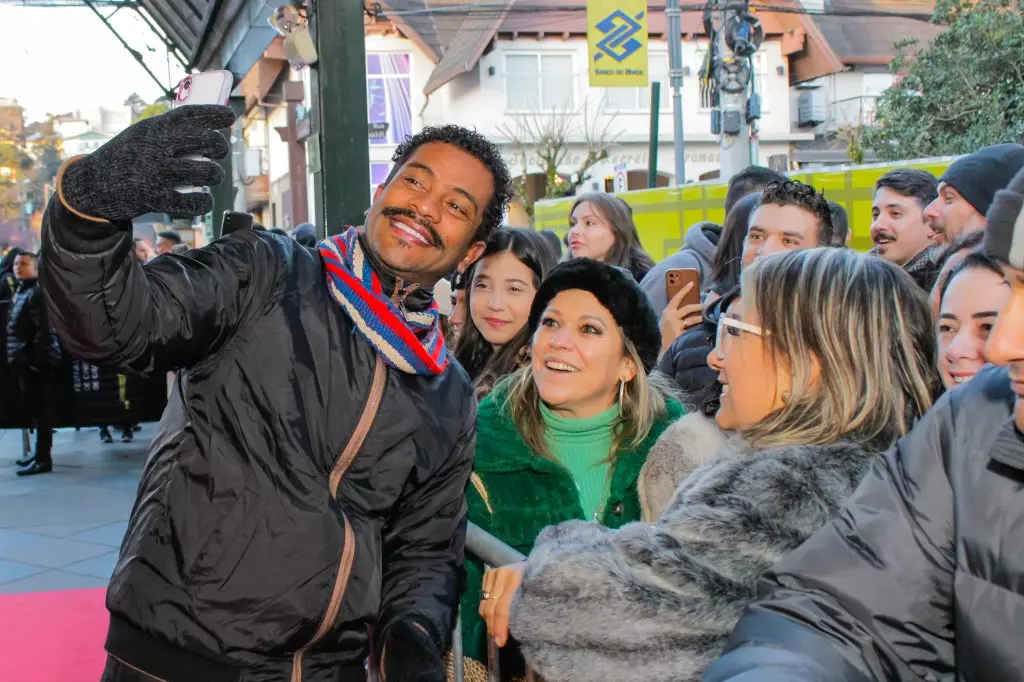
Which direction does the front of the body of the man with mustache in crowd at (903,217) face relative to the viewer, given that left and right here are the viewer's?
facing the viewer and to the left of the viewer

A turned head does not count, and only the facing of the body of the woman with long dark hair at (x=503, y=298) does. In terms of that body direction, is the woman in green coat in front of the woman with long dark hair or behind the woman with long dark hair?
in front

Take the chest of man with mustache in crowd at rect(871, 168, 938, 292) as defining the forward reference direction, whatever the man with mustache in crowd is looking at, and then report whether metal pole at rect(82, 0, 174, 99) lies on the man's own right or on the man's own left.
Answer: on the man's own right

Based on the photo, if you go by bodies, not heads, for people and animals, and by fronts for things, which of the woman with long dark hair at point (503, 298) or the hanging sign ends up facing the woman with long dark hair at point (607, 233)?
the hanging sign

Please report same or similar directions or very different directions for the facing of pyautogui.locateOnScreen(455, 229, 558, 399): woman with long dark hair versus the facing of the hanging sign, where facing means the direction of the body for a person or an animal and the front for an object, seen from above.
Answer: same or similar directions

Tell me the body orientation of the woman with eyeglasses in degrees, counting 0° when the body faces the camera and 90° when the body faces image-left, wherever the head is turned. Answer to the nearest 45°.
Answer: approximately 90°

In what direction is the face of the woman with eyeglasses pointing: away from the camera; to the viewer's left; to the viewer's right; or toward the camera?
to the viewer's left

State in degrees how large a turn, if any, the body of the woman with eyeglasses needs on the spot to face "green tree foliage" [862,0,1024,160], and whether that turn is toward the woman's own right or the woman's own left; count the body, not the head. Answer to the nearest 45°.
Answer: approximately 90° to the woman's own right

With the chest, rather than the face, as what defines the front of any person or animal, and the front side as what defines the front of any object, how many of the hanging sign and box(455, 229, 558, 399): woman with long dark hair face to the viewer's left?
0

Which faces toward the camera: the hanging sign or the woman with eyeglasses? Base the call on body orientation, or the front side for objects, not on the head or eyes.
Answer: the hanging sign

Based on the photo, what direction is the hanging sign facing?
toward the camera

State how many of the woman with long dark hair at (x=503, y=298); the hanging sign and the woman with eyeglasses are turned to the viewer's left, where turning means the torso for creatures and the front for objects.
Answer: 1

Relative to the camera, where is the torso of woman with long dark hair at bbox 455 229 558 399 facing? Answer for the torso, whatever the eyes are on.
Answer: toward the camera

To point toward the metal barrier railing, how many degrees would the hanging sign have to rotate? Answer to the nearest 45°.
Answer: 0° — it already faces it

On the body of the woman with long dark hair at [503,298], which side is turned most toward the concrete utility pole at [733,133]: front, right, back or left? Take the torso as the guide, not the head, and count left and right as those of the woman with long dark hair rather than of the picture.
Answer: back

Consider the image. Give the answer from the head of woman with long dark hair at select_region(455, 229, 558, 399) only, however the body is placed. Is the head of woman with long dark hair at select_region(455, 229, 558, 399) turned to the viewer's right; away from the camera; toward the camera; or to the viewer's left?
toward the camera

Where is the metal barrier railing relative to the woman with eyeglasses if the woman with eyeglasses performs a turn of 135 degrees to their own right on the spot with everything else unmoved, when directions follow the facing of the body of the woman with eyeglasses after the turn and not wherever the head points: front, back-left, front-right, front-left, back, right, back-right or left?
left
